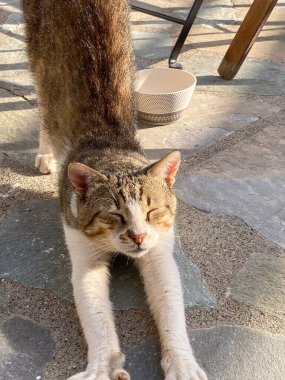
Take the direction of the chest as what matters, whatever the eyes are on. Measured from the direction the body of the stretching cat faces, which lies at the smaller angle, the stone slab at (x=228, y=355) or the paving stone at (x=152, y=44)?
the stone slab

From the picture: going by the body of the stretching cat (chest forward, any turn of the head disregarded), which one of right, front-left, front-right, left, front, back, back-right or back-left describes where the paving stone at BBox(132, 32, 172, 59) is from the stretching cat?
back

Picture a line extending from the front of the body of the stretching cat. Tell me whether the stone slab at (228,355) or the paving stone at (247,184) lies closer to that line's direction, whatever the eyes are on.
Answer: the stone slab

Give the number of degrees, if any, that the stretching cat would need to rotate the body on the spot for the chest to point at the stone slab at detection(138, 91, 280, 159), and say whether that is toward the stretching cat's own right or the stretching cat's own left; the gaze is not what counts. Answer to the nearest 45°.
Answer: approximately 135° to the stretching cat's own left

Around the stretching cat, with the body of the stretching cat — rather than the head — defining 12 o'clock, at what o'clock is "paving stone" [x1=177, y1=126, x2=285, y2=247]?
The paving stone is roughly at 8 o'clock from the stretching cat.

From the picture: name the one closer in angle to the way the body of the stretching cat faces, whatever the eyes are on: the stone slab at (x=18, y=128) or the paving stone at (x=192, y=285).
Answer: the paving stone

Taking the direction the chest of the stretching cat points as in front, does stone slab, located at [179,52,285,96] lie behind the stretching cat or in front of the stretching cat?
behind

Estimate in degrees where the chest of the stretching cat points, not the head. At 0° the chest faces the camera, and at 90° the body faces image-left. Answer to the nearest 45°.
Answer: approximately 0°

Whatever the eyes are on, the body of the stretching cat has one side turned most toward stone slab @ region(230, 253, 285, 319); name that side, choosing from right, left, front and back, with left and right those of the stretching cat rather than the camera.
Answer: left

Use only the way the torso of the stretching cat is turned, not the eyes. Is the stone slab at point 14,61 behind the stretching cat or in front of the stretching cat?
behind
